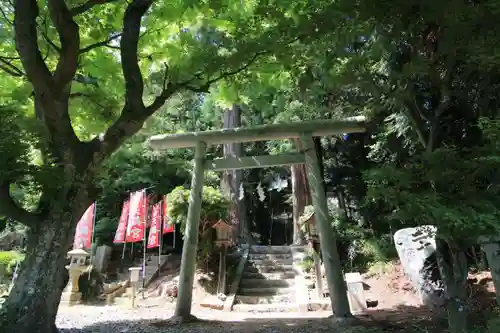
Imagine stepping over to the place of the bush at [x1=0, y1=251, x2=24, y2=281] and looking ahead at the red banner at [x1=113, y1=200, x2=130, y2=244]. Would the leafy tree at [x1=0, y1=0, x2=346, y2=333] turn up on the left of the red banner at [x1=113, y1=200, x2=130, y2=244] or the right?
right

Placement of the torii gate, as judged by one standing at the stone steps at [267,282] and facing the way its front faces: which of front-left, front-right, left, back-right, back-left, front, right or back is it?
front

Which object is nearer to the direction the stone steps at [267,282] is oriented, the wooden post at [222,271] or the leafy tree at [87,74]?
the leafy tree

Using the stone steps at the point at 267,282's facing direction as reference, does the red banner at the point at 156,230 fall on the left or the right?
on its right

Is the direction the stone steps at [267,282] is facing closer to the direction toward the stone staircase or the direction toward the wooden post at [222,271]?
the wooden post

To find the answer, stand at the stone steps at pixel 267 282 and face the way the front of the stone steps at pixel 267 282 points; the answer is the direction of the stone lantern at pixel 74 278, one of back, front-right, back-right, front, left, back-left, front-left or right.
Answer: right

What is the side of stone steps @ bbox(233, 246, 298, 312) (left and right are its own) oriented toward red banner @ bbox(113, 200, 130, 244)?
right

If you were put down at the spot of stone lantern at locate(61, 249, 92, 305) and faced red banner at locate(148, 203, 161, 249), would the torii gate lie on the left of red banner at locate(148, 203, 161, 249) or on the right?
right

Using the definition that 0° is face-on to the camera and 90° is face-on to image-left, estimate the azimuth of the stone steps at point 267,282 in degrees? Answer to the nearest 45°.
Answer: approximately 0°

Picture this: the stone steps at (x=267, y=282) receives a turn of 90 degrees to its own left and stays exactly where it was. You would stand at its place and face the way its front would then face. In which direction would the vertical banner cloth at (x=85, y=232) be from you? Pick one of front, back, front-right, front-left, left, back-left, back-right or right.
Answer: back

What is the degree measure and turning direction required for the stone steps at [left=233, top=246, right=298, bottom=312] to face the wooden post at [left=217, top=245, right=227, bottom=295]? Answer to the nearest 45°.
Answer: approximately 90° to its right

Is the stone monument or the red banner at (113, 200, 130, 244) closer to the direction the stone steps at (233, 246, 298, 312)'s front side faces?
the stone monument

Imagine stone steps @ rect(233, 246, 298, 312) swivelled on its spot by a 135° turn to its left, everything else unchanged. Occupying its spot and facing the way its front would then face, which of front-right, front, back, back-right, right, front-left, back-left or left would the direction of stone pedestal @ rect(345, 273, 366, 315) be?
right

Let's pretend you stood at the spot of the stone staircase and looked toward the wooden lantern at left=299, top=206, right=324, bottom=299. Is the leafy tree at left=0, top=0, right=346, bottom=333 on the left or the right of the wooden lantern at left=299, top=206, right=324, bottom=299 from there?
right

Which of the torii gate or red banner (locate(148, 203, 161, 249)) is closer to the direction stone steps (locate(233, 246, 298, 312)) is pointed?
the torii gate

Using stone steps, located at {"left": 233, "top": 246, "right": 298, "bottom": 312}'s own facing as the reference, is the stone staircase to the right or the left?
on its right

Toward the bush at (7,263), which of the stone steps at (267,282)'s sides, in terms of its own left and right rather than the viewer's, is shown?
right
